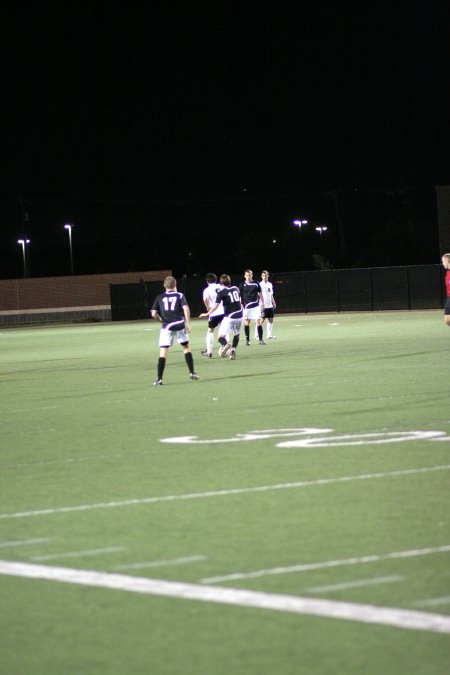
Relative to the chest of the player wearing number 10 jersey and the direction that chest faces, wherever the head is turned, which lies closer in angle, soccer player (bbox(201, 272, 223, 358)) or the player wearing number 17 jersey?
the soccer player

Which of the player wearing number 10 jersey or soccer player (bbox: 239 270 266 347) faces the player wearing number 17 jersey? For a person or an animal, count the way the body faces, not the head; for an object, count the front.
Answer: the soccer player

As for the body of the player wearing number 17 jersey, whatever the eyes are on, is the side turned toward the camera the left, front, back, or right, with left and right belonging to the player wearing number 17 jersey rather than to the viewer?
back

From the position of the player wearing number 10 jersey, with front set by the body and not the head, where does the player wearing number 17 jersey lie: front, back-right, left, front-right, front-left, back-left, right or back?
back-left

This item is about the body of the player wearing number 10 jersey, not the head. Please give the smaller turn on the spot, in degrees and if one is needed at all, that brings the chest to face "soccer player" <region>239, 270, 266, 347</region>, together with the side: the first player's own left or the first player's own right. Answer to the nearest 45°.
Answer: approximately 45° to the first player's own right

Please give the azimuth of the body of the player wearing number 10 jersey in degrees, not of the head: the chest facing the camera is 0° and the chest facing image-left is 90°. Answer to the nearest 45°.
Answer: approximately 135°

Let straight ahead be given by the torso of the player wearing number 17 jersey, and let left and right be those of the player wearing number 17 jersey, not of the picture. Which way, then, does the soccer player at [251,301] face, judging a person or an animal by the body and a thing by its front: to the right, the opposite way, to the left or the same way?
the opposite way

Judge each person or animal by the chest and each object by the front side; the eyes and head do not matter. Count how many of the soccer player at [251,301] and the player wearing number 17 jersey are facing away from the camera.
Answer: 1
